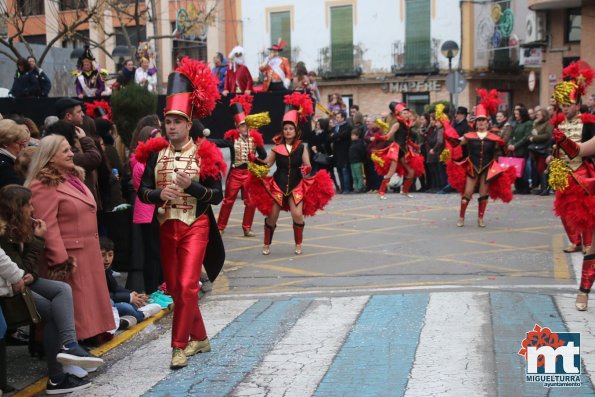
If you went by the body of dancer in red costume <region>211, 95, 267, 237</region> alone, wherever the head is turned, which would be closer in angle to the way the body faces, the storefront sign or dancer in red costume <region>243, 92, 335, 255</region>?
the dancer in red costume

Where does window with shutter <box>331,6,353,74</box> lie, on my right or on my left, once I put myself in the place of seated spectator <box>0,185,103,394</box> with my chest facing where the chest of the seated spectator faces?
on my left

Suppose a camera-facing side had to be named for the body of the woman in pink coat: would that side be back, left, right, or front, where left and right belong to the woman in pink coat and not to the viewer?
right

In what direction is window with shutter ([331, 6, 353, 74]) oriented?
toward the camera

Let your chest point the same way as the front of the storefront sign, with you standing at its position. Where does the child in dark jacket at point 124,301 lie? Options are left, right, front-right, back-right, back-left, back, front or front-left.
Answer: front

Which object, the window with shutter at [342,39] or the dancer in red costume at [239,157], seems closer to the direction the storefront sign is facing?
the dancer in red costume

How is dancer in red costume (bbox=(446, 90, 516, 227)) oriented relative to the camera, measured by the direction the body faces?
toward the camera

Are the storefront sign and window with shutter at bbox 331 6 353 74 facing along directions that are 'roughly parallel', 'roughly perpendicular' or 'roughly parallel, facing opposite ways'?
roughly parallel

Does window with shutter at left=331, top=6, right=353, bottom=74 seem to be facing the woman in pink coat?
yes

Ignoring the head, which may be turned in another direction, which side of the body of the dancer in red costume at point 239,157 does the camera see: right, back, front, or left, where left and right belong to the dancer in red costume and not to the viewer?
front

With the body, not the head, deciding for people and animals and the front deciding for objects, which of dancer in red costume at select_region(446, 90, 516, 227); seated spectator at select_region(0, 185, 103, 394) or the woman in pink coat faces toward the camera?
the dancer in red costume

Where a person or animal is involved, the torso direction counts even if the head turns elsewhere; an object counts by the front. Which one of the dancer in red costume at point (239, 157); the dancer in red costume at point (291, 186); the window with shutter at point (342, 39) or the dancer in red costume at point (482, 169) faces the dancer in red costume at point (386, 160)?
the window with shutter

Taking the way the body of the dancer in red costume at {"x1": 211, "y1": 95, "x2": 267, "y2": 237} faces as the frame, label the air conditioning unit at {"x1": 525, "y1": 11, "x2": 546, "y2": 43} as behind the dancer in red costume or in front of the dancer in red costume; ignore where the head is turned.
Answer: behind

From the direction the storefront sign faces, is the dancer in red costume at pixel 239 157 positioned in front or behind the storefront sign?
in front

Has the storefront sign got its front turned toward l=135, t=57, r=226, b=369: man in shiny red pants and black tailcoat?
yes

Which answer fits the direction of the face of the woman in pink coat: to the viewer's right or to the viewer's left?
to the viewer's right

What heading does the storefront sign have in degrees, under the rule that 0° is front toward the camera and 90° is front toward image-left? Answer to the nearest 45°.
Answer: approximately 0°

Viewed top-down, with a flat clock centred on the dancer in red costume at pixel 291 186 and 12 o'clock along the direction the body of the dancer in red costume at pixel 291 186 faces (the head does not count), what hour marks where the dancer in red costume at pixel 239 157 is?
the dancer in red costume at pixel 239 157 is roughly at 5 o'clock from the dancer in red costume at pixel 291 186.
